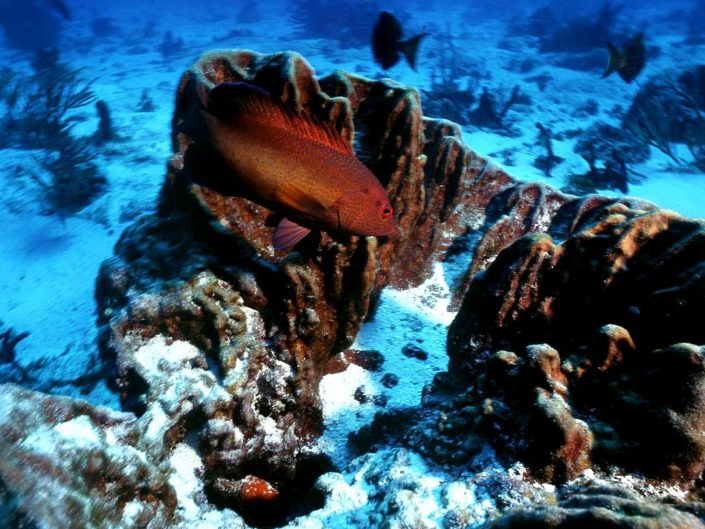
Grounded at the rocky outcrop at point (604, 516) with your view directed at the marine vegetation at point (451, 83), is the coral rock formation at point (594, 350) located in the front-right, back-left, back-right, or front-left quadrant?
front-right

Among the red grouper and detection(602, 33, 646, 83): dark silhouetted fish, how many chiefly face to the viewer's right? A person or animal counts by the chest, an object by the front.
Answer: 2

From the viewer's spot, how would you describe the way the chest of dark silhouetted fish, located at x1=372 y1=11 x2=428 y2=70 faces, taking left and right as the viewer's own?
facing to the left of the viewer

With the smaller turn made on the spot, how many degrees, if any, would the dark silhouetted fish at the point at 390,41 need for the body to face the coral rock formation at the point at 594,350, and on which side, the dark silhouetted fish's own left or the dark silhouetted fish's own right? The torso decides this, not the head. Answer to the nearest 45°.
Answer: approximately 90° to the dark silhouetted fish's own left

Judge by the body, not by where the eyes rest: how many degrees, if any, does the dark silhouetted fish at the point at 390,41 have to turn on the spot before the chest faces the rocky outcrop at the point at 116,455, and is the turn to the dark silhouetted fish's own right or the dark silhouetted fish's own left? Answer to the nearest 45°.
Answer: approximately 90° to the dark silhouetted fish's own left

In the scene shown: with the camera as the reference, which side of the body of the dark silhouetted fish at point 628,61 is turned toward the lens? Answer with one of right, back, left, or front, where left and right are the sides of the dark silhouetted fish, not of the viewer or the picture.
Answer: right

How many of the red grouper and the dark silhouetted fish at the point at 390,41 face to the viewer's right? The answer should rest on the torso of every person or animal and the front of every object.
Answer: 1

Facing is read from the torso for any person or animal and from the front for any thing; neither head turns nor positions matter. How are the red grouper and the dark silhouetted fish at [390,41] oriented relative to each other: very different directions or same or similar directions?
very different directions

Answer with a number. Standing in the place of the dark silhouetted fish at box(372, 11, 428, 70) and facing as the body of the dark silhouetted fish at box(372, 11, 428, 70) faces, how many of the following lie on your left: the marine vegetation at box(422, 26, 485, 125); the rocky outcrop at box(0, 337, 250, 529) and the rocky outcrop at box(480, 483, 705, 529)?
2

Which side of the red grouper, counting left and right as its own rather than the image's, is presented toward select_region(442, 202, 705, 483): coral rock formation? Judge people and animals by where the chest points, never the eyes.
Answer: front

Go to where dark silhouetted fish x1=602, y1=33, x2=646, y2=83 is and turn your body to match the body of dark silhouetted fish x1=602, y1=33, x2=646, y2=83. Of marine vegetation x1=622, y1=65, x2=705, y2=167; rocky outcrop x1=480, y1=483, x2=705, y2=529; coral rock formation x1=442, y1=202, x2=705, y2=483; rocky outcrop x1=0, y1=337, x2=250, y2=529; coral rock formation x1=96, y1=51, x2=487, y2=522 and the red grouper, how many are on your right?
5

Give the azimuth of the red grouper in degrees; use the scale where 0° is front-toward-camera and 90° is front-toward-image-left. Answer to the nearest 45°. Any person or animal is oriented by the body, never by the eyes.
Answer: approximately 270°

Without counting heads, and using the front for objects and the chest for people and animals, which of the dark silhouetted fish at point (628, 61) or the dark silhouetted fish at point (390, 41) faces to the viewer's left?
the dark silhouetted fish at point (390, 41)

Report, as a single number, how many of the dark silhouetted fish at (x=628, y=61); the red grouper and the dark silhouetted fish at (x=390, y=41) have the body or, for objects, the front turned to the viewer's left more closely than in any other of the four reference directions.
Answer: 1

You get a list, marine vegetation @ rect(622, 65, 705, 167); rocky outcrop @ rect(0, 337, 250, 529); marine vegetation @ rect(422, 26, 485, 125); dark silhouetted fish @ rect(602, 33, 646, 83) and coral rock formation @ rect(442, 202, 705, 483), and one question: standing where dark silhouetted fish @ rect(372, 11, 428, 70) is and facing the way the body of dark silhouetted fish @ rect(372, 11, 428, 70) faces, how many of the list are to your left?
2

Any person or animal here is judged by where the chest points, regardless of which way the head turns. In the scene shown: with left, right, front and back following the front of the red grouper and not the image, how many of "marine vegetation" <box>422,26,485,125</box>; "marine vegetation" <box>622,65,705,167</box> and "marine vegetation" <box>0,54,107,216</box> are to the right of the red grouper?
0

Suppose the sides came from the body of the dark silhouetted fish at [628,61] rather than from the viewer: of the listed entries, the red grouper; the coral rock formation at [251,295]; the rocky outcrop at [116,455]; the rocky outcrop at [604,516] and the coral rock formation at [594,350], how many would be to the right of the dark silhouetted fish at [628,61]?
5
